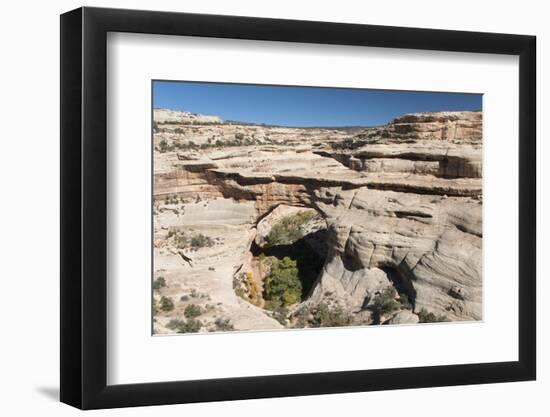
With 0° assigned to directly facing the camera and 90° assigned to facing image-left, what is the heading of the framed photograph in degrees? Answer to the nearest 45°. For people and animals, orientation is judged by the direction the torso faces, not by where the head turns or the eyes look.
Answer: approximately 315°
